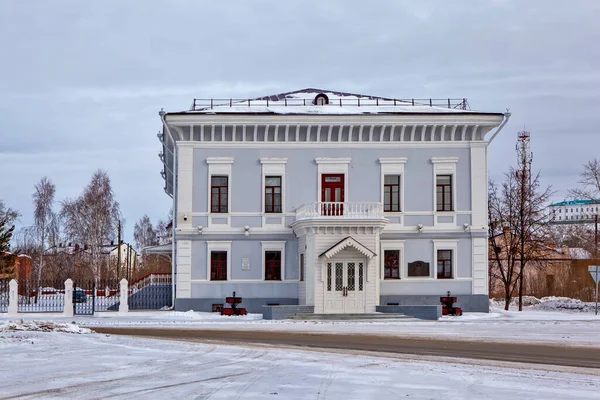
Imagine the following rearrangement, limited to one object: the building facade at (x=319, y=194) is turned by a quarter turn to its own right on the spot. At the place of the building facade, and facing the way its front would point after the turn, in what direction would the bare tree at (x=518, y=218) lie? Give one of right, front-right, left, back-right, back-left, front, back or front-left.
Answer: back-right

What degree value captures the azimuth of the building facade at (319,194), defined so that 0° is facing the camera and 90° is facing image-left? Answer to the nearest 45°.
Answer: approximately 0°

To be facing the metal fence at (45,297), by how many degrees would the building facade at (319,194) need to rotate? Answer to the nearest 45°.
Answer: approximately 90° to its right

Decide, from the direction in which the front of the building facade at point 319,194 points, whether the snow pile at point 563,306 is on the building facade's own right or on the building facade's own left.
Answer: on the building facade's own left

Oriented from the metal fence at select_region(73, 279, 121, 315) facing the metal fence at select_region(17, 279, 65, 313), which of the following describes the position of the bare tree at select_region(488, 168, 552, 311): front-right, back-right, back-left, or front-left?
back-right
